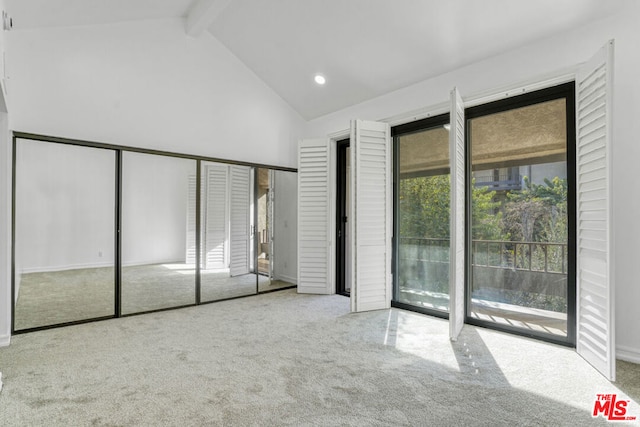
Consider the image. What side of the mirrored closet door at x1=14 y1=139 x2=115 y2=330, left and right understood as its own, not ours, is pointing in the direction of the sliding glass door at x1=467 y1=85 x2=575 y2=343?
front

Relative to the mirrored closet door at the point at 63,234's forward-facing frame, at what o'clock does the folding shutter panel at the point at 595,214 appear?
The folding shutter panel is roughly at 12 o'clock from the mirrored closet door.

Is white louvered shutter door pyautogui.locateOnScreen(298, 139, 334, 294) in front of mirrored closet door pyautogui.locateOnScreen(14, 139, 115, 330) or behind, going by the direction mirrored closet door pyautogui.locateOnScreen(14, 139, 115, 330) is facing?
in front

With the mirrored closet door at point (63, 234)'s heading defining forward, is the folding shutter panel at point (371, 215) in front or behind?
in front

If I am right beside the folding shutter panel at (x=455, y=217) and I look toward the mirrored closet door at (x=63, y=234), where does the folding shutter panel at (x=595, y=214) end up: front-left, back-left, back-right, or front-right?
back-left

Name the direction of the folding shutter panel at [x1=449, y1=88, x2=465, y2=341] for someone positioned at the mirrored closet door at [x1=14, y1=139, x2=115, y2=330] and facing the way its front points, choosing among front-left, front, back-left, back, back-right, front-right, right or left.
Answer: front

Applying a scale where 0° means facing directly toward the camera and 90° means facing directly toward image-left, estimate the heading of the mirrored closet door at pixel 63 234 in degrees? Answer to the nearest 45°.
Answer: approximately 315°
